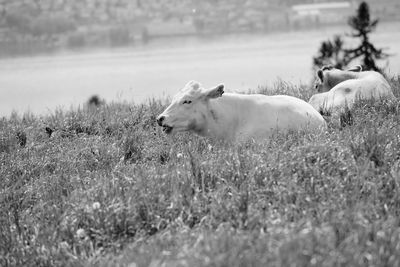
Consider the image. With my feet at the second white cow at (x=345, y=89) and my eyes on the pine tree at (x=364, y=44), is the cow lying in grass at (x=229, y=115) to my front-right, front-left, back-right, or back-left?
back-left

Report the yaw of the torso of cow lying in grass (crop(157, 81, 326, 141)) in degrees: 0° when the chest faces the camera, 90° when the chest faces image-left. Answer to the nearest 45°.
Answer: approximately 90°

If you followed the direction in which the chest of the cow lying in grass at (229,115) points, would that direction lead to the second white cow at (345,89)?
no

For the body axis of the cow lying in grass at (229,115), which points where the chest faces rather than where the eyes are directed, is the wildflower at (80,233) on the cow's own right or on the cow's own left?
on the cow's own left

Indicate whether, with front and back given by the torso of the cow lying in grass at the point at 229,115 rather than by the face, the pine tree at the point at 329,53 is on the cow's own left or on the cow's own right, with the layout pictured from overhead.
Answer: on the cow's own right
